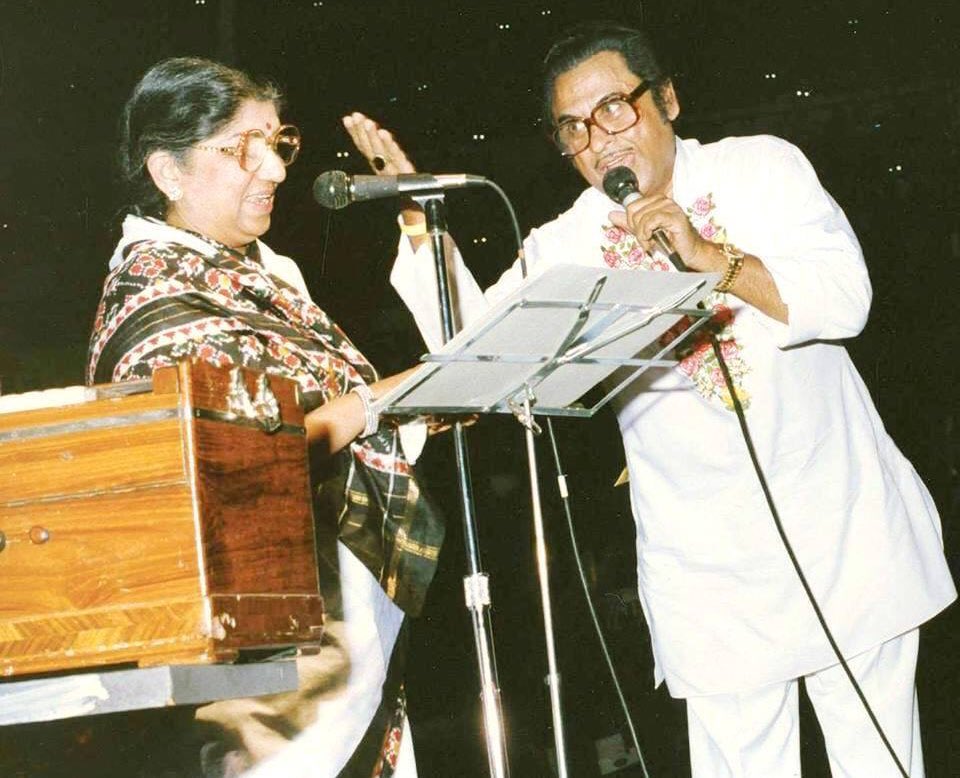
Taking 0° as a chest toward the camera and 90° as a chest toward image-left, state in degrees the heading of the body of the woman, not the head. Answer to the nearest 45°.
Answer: approximately 270°

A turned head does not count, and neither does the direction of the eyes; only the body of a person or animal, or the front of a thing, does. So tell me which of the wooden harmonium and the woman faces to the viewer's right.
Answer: the woman

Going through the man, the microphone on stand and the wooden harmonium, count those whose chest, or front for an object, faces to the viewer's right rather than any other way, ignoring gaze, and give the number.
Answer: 0

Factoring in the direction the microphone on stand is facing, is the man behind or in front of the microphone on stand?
behind

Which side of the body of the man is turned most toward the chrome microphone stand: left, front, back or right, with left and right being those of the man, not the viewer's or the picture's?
front

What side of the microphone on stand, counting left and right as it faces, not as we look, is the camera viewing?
left

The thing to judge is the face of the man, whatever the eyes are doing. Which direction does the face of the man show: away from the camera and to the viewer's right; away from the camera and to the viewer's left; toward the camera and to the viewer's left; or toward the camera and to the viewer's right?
toward the camera and to the viewer's left

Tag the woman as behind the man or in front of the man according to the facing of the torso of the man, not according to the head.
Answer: in front

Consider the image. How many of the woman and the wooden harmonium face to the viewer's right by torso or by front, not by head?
1

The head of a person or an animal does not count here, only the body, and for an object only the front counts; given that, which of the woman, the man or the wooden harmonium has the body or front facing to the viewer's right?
the woman

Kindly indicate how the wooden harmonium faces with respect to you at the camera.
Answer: facing the viewer and to the left of the viewer

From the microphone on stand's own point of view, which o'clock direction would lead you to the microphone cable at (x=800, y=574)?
The microphone cable is roughly at 5 o'clock from the microphone on stand.

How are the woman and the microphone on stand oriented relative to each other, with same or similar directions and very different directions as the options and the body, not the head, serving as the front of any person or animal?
very different directions
